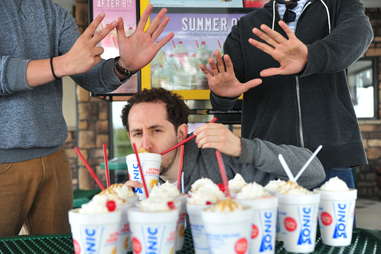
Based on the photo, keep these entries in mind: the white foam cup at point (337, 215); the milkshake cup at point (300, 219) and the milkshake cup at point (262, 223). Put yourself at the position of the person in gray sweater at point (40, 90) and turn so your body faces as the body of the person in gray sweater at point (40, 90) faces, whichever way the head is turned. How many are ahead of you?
3

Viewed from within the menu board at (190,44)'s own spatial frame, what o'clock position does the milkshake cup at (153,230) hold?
The milkshake cup is roughly at 12 o'clock from the menu board.

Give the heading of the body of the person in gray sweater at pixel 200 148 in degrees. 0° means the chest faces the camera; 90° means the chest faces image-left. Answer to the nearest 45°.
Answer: approximately 45°

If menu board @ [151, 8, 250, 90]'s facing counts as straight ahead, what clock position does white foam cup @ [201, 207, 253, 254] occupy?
The white foam cup is roughly at 12 o'clock from the menu board.

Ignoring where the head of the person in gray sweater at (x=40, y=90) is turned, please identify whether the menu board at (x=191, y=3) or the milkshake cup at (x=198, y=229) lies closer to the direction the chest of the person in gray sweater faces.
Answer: the milkshake cup

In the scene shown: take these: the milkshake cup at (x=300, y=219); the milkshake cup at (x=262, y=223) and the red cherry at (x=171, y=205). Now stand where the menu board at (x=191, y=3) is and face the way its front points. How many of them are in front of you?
3

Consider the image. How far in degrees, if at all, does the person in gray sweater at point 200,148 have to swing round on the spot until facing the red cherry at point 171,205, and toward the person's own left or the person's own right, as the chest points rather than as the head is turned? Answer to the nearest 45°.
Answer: approximately 45° to the person's own left

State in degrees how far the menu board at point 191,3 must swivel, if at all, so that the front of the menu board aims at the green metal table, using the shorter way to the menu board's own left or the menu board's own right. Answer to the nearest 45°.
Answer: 0° — it already faces it

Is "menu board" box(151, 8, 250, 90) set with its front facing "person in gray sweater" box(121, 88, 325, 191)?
yes

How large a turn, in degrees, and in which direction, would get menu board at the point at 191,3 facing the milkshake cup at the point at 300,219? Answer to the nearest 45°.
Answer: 0° — it already faces it

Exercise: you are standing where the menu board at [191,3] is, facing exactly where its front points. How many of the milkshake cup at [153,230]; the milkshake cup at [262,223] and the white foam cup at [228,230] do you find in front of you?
3

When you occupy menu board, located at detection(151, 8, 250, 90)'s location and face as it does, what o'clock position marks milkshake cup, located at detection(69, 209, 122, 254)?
The milkshake cup is roughly at 12 o'clock from the menu board.
